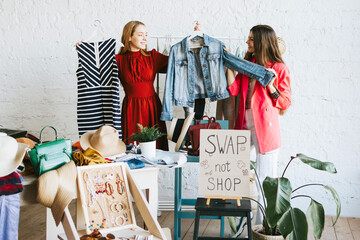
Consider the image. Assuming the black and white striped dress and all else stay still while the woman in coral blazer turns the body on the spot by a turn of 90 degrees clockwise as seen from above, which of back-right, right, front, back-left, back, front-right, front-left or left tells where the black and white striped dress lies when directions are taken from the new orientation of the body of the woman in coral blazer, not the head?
front-left

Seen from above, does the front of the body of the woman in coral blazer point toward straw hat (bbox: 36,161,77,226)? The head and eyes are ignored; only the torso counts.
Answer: yes

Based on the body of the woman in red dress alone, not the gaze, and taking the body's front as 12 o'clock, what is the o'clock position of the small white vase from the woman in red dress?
The small white vase is roughly at 12 o'clock from the woman in red dress.

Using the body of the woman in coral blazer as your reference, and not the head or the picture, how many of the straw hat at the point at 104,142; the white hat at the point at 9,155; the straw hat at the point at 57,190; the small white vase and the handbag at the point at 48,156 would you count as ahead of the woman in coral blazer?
5

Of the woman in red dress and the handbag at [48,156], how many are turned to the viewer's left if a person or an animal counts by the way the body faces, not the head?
0

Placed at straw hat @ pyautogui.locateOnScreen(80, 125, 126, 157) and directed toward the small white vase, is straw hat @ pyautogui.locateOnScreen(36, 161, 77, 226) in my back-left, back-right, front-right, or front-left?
back-right

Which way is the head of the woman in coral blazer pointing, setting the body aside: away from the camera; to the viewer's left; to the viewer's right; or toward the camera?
to the viewer's left

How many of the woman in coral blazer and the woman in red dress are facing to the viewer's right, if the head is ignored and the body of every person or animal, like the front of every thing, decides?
0
